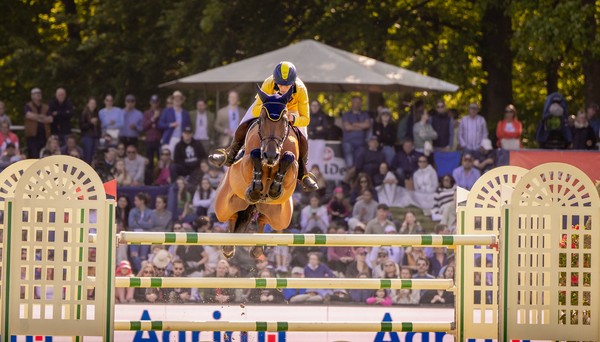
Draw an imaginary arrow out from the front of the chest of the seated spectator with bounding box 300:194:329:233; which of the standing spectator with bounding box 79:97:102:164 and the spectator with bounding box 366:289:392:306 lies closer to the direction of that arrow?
the spectator

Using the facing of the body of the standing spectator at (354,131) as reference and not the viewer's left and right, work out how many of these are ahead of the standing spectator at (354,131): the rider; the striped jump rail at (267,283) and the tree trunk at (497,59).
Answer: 2

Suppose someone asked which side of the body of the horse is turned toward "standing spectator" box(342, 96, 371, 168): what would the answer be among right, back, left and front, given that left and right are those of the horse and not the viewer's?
back

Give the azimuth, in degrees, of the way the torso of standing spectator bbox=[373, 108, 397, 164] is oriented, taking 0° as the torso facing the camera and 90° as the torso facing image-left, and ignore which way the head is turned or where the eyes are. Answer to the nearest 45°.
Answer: approximately 0°
